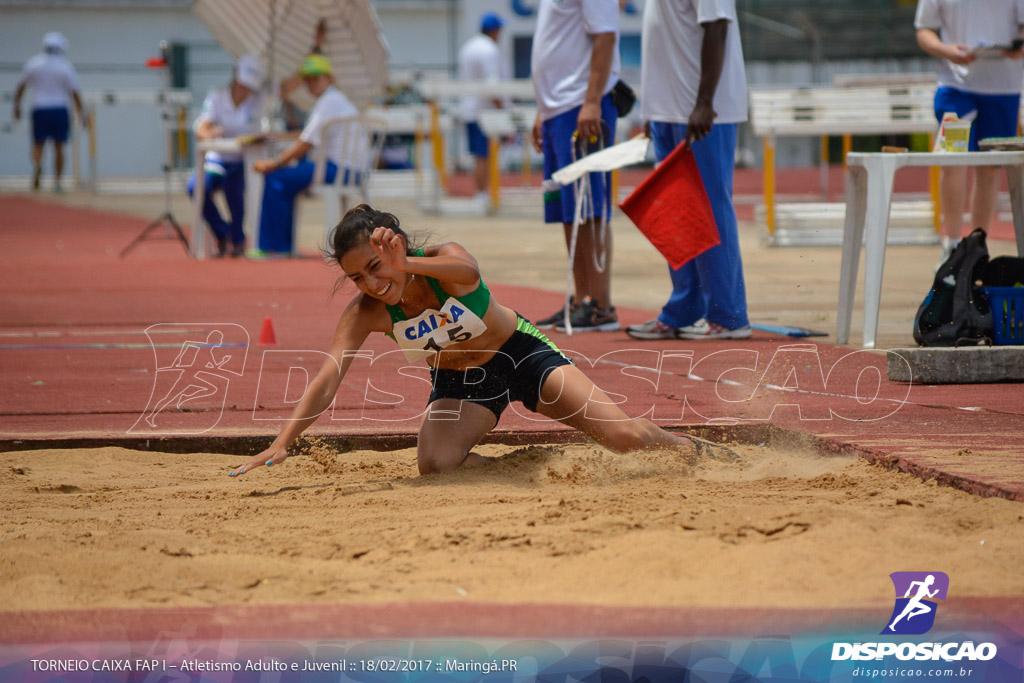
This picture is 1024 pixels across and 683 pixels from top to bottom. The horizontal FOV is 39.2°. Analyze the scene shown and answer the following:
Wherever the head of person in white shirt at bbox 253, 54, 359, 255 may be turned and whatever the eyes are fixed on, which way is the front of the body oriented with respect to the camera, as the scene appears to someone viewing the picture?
to the viewer's left

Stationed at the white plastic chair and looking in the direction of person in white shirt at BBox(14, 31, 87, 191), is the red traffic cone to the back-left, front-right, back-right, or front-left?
back-left

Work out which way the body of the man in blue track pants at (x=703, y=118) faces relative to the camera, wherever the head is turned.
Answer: to the viewer's left

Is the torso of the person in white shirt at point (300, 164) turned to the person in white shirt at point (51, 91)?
no

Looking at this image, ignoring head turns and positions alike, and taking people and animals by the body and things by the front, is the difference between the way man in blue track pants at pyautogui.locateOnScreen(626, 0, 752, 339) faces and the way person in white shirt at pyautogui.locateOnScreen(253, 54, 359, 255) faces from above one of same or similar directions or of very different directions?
same or similar directions

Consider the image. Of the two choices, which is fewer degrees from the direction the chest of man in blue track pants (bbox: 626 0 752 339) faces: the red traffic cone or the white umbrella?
the red traffic cone

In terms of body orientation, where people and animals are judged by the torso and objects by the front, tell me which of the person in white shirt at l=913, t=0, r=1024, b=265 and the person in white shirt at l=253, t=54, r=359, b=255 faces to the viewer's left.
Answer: the person in white shirt at l=253, t=54, r=359, b=255

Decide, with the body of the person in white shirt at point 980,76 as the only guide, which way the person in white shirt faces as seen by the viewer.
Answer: toward the camera

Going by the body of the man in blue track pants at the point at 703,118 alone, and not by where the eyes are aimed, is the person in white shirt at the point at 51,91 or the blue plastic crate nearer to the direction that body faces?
the person in white shirt

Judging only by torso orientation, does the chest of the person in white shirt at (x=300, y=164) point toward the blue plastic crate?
no

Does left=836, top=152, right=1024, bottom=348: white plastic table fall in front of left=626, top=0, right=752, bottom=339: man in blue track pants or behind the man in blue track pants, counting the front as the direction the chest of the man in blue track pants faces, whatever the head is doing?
behind
